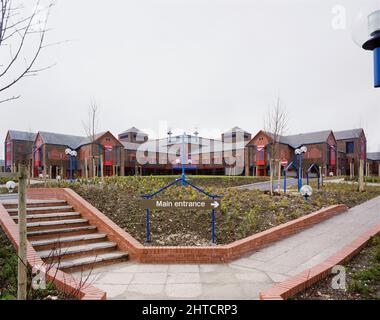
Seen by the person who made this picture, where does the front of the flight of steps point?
facing the viewer and to the right of the viewer

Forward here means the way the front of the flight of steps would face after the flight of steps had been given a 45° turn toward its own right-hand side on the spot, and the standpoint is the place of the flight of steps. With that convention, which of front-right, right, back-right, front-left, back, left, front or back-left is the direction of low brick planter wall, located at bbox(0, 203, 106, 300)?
front

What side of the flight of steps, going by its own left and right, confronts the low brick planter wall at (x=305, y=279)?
front

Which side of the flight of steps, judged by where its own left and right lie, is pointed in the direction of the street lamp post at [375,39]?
front
